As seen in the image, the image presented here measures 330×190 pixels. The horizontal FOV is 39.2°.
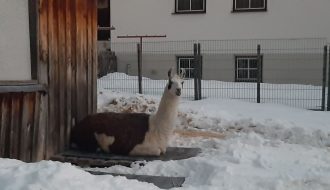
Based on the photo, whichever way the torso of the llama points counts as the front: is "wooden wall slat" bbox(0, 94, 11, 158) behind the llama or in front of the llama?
behind

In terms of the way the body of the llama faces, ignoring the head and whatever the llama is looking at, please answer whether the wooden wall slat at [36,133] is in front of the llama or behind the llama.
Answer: behind

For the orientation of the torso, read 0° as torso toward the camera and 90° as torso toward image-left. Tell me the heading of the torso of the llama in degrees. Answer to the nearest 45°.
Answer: approximately 270°

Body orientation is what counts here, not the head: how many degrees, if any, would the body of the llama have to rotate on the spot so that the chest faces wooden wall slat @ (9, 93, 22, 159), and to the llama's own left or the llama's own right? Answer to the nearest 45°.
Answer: approximately 135° to the llama's own right

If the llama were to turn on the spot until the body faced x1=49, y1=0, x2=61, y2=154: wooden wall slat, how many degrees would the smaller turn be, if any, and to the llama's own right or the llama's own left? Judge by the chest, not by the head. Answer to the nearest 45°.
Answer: approximately 180°

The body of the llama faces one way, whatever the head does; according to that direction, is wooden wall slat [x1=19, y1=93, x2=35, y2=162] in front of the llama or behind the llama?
behind

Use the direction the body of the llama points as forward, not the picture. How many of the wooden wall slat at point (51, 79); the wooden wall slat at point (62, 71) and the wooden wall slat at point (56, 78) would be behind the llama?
3
